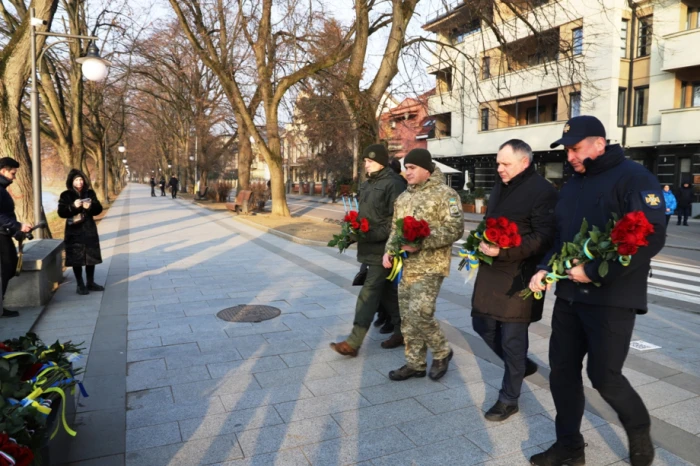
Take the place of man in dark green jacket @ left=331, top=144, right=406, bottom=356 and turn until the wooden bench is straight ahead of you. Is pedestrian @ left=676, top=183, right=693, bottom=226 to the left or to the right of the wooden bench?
right

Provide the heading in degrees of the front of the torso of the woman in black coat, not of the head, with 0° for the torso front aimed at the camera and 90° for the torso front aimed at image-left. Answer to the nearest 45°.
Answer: approximately 0°

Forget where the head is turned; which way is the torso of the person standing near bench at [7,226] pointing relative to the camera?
to the viewer's right

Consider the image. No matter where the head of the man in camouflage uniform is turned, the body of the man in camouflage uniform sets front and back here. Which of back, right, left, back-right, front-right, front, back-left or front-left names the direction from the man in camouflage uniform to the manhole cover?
right

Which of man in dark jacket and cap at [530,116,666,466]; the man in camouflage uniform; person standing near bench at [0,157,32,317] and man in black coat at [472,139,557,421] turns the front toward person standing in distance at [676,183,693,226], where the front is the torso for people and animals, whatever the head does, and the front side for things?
the person standing near bench

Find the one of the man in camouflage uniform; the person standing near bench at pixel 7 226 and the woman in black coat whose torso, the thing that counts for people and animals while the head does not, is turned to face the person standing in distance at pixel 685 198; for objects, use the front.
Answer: the person standing near bench

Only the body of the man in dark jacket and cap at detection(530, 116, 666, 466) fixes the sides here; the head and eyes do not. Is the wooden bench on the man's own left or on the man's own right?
on the man's own right

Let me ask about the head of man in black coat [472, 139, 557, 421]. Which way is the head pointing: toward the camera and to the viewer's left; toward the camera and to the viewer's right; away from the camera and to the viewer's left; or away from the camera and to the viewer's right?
toward the camera and to the viewer's left

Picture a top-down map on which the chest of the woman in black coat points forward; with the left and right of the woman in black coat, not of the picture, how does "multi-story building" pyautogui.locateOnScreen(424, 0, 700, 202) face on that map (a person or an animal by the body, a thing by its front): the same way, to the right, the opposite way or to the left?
to the right

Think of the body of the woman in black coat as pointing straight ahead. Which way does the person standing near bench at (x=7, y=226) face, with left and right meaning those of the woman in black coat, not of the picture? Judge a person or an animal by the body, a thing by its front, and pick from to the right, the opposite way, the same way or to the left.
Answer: to the left

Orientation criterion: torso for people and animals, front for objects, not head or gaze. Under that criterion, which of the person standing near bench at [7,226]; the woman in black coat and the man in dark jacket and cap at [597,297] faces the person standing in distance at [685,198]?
the person standing near bench

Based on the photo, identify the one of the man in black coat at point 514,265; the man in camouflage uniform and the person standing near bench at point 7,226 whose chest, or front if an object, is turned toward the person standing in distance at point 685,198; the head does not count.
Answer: the person standing near bench

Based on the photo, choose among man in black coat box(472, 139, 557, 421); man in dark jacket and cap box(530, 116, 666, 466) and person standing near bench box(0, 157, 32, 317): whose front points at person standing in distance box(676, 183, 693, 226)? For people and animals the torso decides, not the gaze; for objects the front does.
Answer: the person standing near bench

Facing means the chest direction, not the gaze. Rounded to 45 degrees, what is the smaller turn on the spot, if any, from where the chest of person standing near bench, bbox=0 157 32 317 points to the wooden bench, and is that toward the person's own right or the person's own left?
approximately 45° to the person's own left

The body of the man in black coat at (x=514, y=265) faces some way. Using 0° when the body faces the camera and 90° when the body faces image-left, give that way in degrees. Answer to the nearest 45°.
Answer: approximately 45°

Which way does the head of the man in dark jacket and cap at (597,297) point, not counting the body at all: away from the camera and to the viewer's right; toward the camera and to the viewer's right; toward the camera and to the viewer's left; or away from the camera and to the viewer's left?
toward the camera and to the viewer's left
